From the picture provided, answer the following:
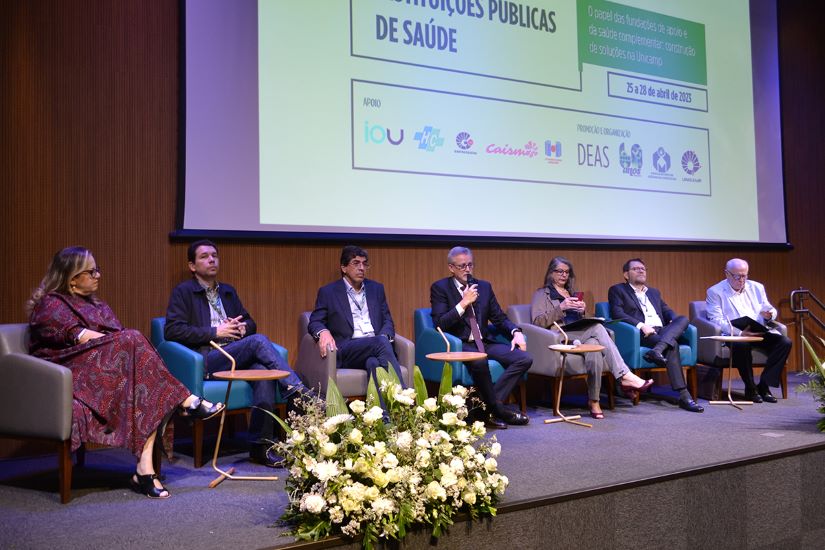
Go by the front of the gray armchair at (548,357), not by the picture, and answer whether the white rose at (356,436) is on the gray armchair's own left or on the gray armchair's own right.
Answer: on the gray armchair's own right

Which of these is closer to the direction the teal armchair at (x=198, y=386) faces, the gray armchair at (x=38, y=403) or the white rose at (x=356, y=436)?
the white rose

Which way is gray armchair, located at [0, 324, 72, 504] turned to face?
to the viewer's right

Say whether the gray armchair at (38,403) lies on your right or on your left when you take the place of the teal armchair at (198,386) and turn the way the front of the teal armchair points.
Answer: on your right

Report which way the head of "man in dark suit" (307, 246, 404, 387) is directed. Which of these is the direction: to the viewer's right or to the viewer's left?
to the viewer's right

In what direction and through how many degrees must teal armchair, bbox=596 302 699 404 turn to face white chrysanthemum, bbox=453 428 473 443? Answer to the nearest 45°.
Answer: approximately 45° to its right

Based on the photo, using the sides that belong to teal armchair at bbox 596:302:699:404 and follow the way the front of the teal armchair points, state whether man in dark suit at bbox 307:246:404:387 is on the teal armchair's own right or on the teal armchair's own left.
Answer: on the teal armchair's own right

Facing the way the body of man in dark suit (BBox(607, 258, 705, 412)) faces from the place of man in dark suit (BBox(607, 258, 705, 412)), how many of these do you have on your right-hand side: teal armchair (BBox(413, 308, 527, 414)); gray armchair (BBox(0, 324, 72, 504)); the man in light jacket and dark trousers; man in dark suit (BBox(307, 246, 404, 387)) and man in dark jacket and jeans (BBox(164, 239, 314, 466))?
4

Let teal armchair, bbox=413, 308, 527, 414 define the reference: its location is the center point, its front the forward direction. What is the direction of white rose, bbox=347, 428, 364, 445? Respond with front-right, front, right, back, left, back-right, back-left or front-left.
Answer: front-right

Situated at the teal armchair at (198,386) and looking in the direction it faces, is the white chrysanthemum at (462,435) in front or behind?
in front

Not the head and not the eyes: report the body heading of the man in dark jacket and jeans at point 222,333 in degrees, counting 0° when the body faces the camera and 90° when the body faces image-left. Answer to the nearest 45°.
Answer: approximately 315°

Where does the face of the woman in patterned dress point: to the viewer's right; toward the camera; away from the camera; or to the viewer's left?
to the viewer's right
